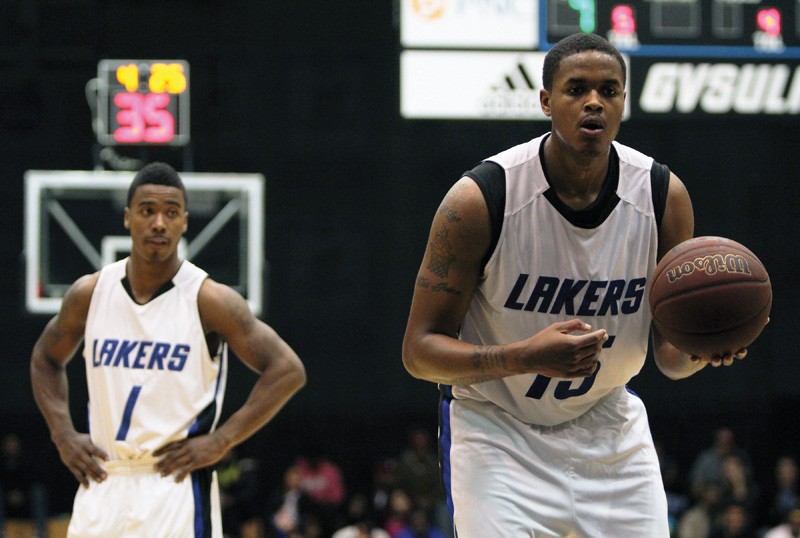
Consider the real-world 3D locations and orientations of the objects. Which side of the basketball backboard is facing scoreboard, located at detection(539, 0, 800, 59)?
left

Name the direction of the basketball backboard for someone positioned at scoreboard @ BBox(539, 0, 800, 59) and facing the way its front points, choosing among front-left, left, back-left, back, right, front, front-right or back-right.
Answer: right

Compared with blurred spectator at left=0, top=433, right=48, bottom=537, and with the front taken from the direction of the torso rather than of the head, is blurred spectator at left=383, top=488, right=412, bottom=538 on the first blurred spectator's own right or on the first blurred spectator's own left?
on the first blurred spectator's own left

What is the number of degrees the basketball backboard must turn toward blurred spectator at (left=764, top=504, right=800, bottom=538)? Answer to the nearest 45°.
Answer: approximately 90° to its left

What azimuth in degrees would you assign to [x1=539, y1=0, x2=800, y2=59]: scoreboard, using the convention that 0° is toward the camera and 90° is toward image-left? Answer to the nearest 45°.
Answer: approximately 0°
